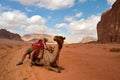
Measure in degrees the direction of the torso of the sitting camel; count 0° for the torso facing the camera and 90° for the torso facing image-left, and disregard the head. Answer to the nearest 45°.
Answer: approximately 315°
